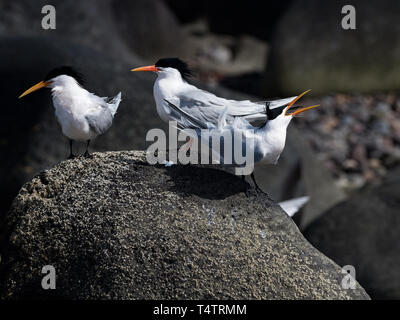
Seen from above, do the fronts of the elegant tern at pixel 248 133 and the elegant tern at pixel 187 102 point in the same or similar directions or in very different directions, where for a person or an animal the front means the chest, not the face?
very different directions

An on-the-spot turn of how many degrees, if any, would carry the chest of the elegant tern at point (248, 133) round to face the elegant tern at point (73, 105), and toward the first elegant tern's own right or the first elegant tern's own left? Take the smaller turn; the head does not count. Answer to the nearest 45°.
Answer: approximately 180°

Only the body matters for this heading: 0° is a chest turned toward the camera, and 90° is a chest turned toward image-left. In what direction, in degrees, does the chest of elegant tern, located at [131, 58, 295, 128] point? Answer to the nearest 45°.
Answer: approximately 90°

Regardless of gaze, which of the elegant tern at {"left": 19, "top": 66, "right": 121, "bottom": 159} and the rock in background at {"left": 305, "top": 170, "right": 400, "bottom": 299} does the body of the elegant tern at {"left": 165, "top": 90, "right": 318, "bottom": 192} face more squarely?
the rock in background

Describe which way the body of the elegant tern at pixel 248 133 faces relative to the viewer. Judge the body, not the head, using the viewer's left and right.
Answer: facing to the right of the viewer

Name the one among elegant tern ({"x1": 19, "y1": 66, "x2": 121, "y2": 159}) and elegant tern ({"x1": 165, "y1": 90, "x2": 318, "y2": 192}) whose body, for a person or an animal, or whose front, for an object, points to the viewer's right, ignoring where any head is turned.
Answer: elegant tern ({"x1": 165, "y1": 90, "x2": 318, "y2": 192})

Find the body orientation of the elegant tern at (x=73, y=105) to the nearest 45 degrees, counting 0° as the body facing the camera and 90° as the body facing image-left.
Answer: approximately 45°

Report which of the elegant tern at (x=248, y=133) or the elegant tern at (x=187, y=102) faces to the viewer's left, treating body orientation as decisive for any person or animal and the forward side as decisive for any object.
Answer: the elegant tern at (x=187, y=102)

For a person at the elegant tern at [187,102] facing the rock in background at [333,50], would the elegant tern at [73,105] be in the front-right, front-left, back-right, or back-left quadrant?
back-left

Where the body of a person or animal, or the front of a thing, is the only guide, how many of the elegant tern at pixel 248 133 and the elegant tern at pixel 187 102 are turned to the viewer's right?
1

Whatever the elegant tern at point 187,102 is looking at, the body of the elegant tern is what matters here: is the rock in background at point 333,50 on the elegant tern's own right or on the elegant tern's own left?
on the elegant tern's own right
